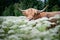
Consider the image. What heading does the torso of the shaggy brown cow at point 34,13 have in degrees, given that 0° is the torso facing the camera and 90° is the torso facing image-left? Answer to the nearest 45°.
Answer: approximately 45°
